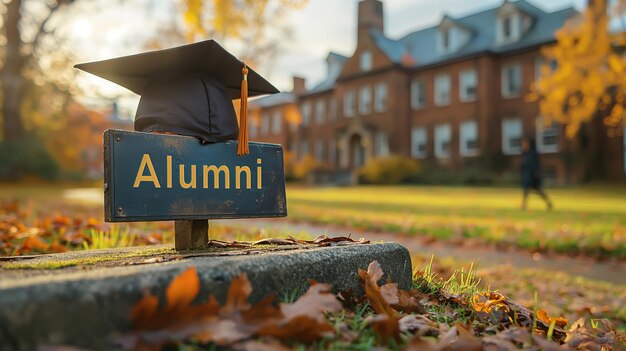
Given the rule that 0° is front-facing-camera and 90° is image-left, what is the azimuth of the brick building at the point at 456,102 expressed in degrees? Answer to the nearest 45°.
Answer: approximately 45°

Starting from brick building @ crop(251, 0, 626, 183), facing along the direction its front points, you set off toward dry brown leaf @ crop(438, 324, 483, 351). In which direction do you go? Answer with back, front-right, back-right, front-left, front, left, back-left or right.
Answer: front-left

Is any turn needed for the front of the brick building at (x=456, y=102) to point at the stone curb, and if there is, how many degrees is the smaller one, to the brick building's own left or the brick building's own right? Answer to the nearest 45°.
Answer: approximately 45° to the brick building's own left

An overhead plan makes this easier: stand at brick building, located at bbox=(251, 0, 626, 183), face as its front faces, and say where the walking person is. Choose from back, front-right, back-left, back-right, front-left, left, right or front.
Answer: front-left
